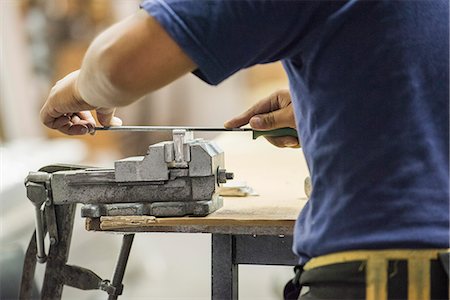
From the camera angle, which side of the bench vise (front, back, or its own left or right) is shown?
left

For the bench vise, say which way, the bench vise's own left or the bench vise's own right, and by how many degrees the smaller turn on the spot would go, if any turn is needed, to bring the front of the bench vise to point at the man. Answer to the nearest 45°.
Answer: approximately 135° to the bench vise's own left

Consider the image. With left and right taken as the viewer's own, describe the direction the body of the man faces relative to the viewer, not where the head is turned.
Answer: facing away from the viewer and to the left of the viewer

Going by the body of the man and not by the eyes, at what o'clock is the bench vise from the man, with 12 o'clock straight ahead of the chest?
The bench vise is roughly at 12 o'clock from the man.
